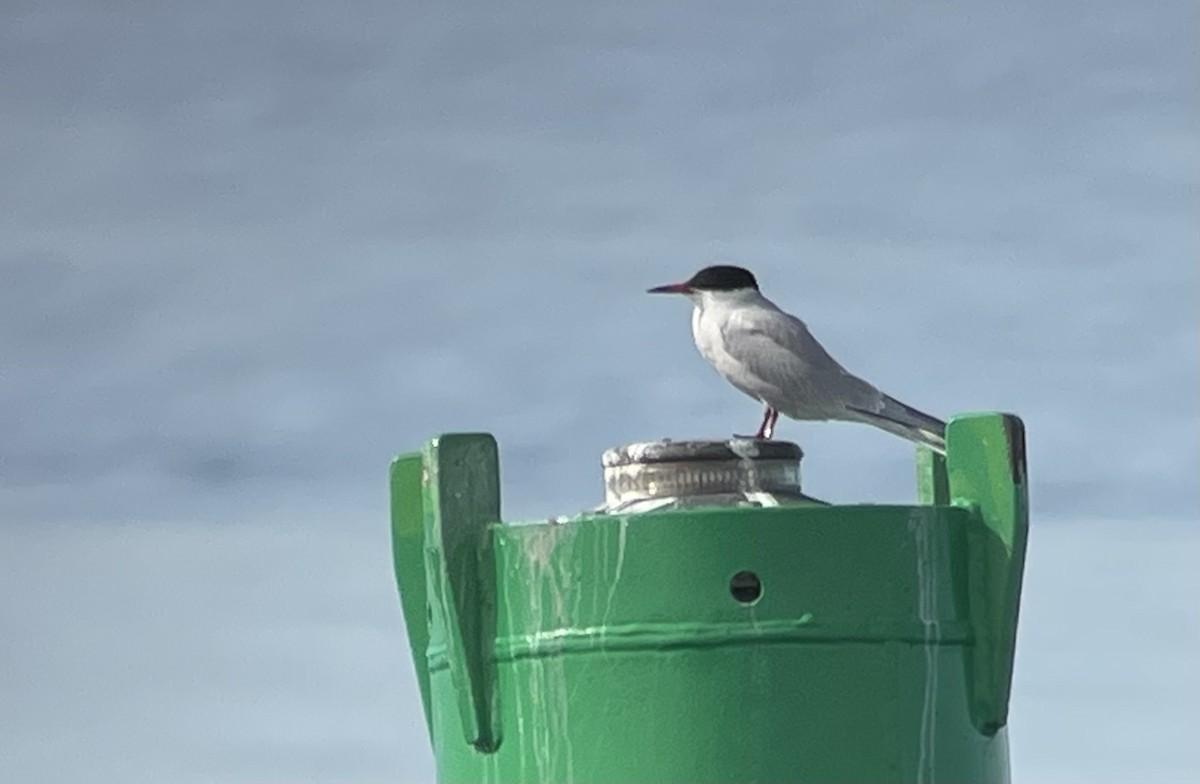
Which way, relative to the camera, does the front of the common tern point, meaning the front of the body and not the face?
to the viewer's left
